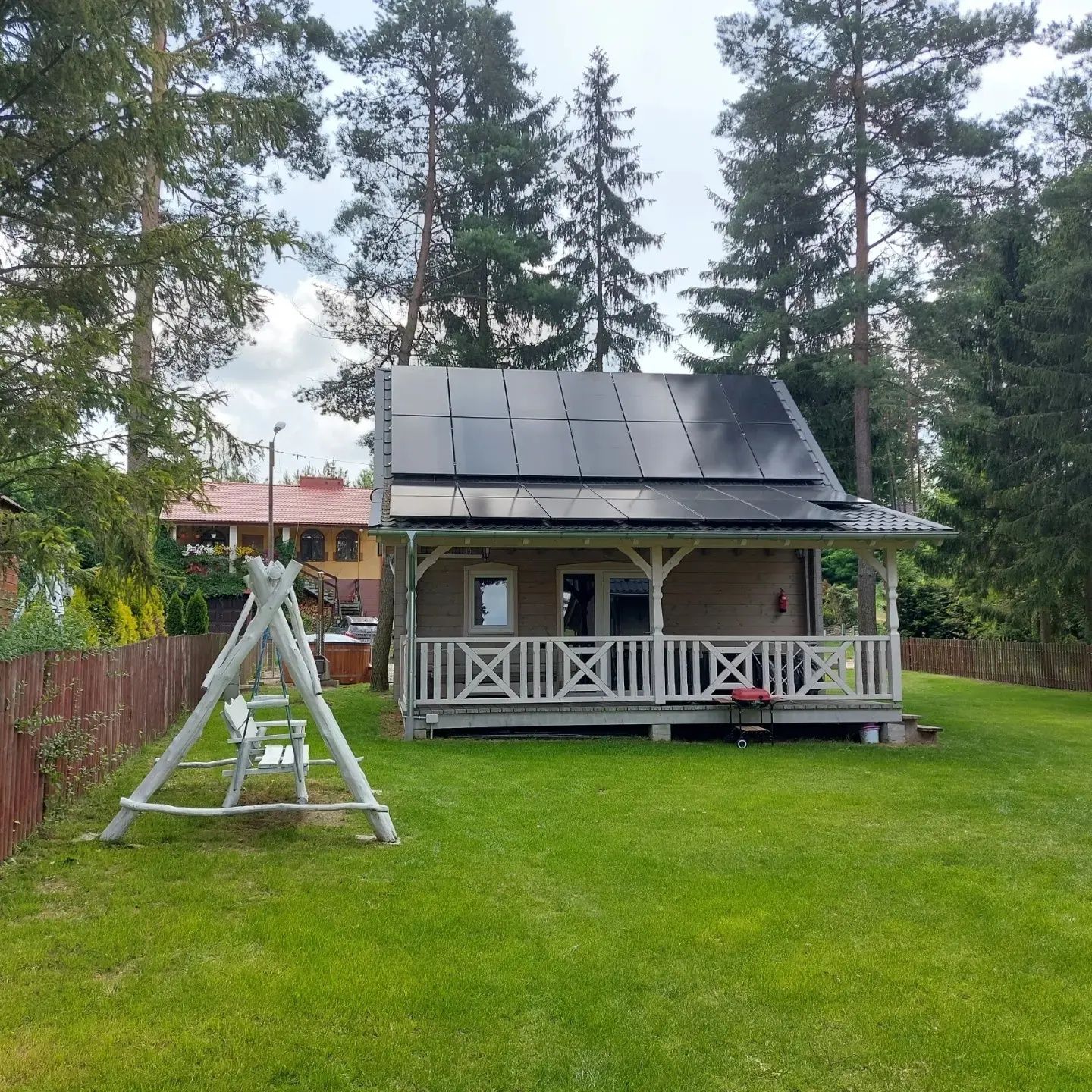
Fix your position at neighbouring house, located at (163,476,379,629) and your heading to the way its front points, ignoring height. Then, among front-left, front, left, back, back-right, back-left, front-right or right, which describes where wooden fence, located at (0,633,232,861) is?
front

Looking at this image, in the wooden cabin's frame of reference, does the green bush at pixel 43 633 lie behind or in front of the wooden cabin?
in front

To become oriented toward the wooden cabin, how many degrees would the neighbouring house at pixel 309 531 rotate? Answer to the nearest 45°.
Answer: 0° — it already faces it

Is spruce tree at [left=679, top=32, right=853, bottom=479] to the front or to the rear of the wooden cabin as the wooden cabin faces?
to the rear

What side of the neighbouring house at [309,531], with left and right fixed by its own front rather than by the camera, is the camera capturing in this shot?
front

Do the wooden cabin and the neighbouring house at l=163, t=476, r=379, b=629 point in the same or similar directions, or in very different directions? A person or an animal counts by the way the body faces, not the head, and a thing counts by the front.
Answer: same or similar directions

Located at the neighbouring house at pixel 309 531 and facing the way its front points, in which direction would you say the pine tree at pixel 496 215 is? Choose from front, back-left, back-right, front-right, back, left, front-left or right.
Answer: front

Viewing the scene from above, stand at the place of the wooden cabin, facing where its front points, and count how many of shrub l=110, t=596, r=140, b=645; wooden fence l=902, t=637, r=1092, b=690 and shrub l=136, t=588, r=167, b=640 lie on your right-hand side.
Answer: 2

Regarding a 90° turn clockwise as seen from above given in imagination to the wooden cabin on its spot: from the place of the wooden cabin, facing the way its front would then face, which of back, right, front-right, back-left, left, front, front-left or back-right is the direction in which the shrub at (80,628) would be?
front-left

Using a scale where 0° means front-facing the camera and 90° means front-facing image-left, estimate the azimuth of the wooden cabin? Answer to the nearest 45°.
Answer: approximately 0°

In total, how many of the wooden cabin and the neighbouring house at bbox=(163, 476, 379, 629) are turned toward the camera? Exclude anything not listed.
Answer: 2
